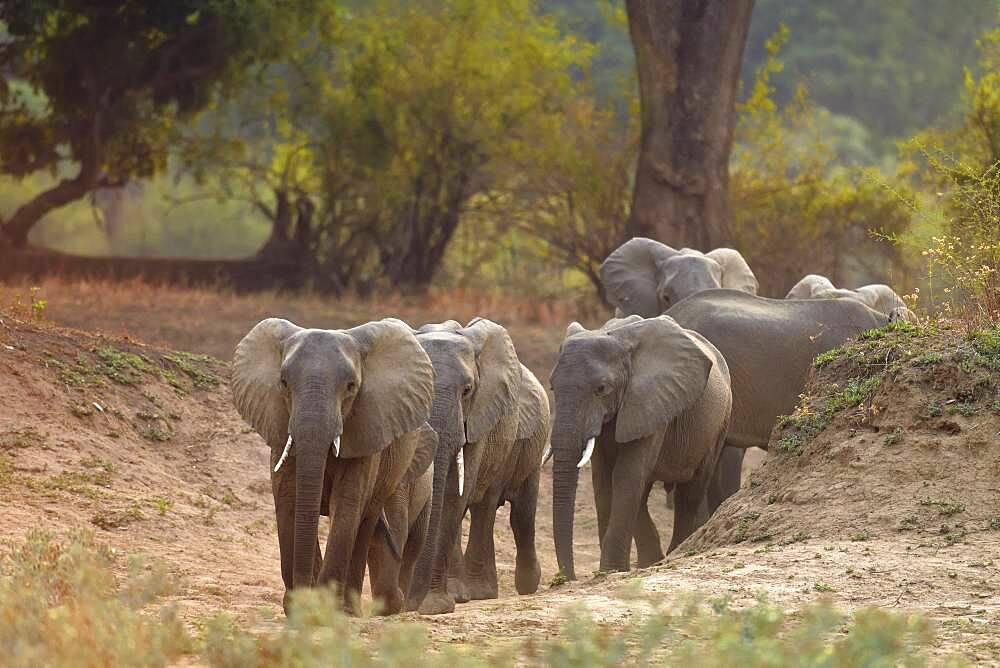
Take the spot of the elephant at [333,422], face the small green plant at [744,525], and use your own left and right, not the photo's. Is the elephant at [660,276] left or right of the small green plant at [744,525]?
left

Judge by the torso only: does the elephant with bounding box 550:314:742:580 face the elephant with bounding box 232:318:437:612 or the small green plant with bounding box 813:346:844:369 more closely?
the elephant

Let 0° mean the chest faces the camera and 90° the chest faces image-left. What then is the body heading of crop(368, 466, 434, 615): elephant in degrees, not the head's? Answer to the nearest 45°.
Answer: approximately 45°

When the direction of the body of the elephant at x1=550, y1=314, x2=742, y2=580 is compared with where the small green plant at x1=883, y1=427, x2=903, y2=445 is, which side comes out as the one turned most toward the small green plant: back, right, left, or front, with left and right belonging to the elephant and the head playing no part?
left

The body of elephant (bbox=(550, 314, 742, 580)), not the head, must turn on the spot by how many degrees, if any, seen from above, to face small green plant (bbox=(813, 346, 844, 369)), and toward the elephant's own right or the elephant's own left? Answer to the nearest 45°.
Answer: approximately 135° to the elephant's own left

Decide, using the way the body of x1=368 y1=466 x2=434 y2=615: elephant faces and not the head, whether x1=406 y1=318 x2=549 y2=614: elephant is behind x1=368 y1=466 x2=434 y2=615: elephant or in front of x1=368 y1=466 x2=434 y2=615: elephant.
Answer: behind

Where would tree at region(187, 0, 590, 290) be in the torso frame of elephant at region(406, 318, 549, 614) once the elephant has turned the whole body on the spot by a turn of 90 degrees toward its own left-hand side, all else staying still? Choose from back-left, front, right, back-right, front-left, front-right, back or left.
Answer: back-left

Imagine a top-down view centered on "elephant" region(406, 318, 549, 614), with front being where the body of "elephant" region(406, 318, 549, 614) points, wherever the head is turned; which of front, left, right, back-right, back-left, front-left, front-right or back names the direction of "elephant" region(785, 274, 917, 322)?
back
